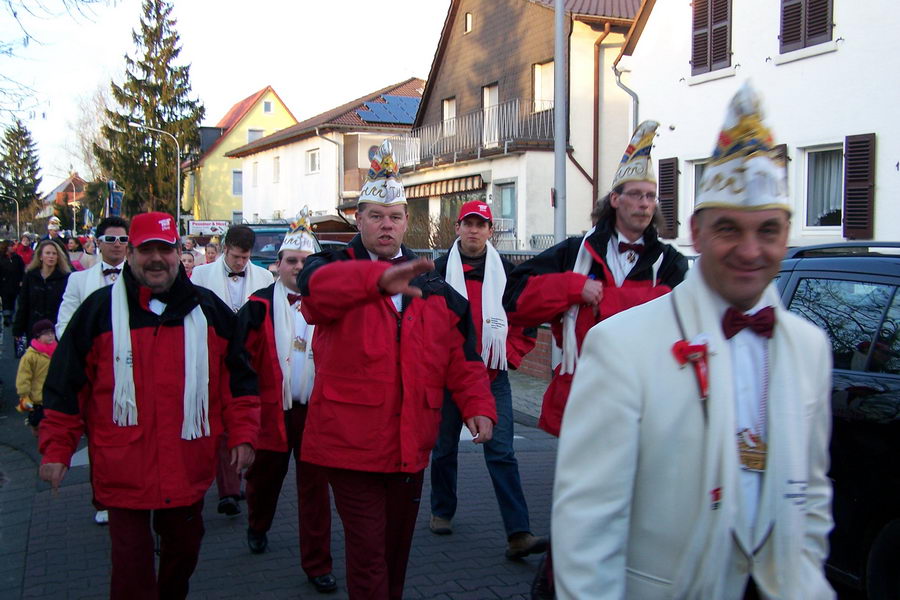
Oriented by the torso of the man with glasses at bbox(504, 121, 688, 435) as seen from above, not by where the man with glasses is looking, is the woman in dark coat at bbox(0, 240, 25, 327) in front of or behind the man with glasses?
behind

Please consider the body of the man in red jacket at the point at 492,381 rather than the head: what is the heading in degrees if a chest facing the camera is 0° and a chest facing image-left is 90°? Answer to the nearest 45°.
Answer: approximately 0°

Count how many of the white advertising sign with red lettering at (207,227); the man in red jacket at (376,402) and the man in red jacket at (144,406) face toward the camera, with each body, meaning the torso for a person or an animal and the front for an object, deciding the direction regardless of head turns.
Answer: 3

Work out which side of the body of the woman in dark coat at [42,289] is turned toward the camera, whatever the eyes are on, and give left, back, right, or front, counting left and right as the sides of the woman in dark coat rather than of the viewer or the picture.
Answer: front

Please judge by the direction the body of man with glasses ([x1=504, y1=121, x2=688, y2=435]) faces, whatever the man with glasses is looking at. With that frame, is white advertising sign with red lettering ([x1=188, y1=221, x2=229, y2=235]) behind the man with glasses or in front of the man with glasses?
behind

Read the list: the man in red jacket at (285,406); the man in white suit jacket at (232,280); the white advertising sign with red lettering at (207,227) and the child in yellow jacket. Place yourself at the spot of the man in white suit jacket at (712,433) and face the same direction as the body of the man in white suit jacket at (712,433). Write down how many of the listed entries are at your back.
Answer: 4

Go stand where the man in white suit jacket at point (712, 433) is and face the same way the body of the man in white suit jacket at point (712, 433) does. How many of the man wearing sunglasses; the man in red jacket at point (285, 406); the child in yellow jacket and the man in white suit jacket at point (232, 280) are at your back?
4

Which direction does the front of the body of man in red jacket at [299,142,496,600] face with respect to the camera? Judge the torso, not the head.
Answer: toward the camera

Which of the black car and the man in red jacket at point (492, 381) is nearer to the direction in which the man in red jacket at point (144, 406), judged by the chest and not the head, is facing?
the black car
